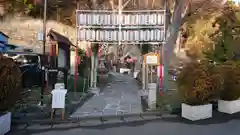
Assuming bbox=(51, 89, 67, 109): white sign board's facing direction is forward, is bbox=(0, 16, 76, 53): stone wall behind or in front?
behind

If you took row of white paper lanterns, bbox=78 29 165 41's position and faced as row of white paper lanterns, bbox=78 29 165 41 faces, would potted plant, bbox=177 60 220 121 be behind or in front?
in front

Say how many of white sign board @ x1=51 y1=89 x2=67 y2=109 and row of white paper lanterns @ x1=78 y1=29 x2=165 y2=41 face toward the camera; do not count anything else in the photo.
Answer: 2

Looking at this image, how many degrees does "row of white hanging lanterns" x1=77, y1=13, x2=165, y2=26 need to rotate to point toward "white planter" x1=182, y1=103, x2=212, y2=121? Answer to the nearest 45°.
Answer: approximately 45° to its left

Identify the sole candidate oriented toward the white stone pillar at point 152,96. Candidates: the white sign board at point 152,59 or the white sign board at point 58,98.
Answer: the white sign board at point 152,59

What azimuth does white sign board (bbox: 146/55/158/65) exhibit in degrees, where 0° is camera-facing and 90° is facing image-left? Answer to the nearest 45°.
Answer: approximately 0°

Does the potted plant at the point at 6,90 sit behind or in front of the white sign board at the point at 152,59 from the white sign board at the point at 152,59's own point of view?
in front

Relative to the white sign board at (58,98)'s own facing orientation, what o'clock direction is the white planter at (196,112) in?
The white planter is roughly at 9 o'clock from the white sign board.

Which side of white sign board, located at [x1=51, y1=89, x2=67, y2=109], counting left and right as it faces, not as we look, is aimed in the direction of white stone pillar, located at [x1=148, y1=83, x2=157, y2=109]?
left
